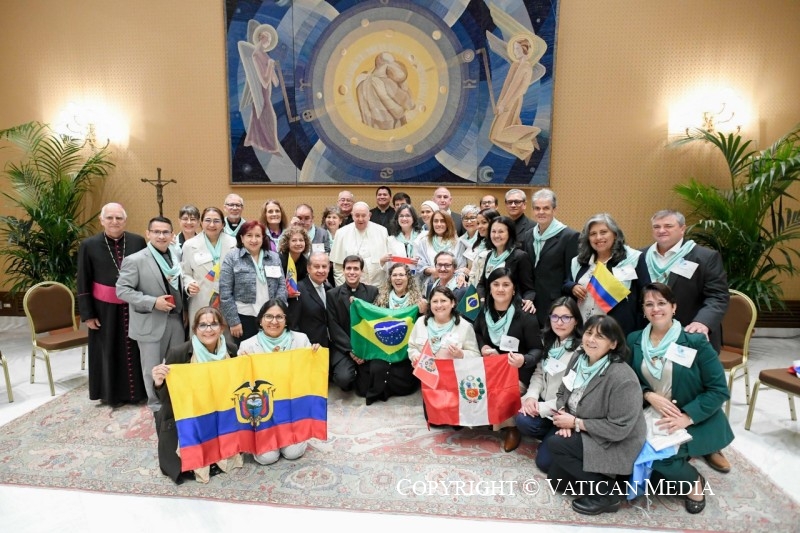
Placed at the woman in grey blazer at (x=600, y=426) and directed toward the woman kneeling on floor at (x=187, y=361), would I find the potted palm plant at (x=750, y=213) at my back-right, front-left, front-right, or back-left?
back-right

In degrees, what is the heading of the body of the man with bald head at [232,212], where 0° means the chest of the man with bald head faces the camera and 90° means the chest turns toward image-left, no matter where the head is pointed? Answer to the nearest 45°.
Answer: approximately 0°

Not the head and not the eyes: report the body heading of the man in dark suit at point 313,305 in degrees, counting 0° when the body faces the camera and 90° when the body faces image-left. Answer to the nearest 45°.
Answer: approximately 315°

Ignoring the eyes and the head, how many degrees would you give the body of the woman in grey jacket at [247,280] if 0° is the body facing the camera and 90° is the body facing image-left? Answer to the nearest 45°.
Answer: approximately 0°

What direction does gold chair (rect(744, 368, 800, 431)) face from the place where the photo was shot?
facing to the left of the viewer

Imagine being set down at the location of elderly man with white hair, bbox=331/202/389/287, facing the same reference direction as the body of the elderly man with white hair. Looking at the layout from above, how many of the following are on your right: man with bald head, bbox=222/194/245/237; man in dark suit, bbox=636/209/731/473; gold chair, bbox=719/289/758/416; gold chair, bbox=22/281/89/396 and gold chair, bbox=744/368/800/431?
2
